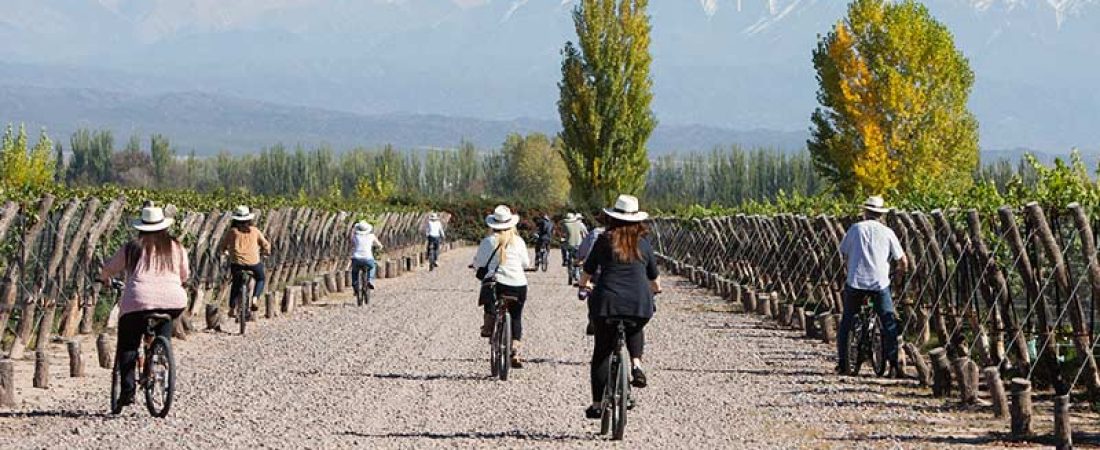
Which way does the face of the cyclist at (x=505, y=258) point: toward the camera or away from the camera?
away from the camera

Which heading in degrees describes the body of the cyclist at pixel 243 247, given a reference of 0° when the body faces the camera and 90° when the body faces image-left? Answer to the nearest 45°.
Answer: approximately 180°

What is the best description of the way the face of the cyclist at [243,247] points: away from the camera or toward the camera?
away from the camera

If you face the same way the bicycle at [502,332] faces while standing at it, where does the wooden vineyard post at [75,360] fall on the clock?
The wooden vineyard post is roughly at 9 o'clock from the bicycle.

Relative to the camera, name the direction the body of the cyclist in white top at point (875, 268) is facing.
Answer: away from the camera

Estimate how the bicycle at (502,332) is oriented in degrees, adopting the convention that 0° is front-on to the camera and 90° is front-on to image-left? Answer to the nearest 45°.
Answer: approximately 180°

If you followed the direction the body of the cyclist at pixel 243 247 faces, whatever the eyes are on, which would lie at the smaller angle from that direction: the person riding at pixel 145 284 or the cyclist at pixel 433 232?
the cyclist

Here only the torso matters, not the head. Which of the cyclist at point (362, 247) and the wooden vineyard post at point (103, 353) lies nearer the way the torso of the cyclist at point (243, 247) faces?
the cyclist

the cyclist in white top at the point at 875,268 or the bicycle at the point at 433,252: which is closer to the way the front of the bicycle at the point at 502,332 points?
the bicycle

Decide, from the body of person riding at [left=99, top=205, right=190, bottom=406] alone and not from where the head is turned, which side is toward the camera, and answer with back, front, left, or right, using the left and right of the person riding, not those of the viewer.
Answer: back

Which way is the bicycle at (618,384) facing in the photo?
away from the camera
